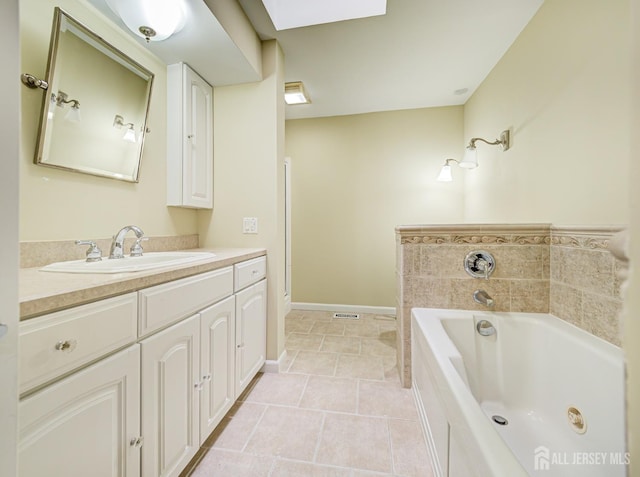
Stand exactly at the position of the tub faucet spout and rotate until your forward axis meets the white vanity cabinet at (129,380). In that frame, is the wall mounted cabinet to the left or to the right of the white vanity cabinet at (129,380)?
right

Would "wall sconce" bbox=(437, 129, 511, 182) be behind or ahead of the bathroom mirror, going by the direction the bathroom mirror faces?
ahead

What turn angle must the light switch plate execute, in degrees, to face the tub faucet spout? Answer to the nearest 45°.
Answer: approximately 45° to its left

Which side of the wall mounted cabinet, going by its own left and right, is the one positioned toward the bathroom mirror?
right

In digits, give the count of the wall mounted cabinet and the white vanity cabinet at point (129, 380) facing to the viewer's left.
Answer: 0
